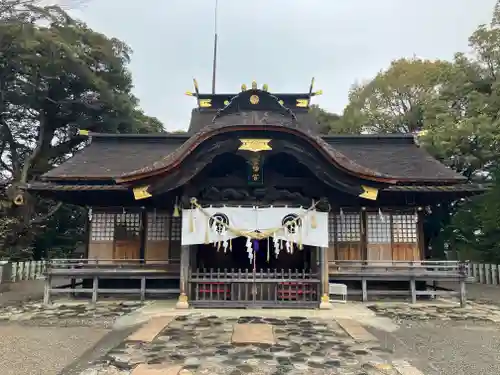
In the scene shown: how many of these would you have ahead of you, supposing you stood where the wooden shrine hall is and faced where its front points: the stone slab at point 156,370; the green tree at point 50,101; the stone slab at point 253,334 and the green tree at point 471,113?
2

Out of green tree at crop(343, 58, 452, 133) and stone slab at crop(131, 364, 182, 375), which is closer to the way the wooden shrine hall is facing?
the stone slab

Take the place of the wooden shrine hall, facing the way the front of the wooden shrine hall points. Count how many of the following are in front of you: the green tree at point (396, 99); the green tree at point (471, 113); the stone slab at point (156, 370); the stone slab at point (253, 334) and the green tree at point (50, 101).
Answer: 2

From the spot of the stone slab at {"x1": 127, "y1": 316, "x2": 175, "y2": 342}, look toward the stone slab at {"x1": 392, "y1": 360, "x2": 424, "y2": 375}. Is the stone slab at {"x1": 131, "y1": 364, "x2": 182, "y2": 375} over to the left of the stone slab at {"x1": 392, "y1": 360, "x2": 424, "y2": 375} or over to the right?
right

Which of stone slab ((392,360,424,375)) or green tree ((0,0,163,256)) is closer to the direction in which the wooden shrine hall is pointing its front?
the stone slab

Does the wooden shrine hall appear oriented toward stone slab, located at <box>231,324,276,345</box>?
yes

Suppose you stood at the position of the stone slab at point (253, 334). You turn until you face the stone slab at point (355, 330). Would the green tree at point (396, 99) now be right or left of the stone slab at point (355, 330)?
left

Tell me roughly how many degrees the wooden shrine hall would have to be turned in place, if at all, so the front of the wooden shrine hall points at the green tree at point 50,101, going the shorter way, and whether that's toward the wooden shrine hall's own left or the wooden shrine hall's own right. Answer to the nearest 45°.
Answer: approximately 135° to the wooden shrine hall's own right

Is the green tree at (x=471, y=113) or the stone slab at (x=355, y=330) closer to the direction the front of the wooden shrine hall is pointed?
the stone slab

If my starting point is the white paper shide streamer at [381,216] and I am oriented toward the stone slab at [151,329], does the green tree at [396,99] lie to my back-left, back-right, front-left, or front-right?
back-right

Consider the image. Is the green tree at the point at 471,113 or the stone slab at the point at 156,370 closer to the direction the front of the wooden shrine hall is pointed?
the stone slab

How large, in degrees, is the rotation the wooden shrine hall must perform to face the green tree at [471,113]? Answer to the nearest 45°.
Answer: approximately 135° to its left

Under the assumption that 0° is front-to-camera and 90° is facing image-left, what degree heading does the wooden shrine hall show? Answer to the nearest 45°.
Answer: approximately 0°

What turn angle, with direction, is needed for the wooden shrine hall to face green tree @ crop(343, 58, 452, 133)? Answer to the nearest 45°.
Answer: approximately 135° to its left
